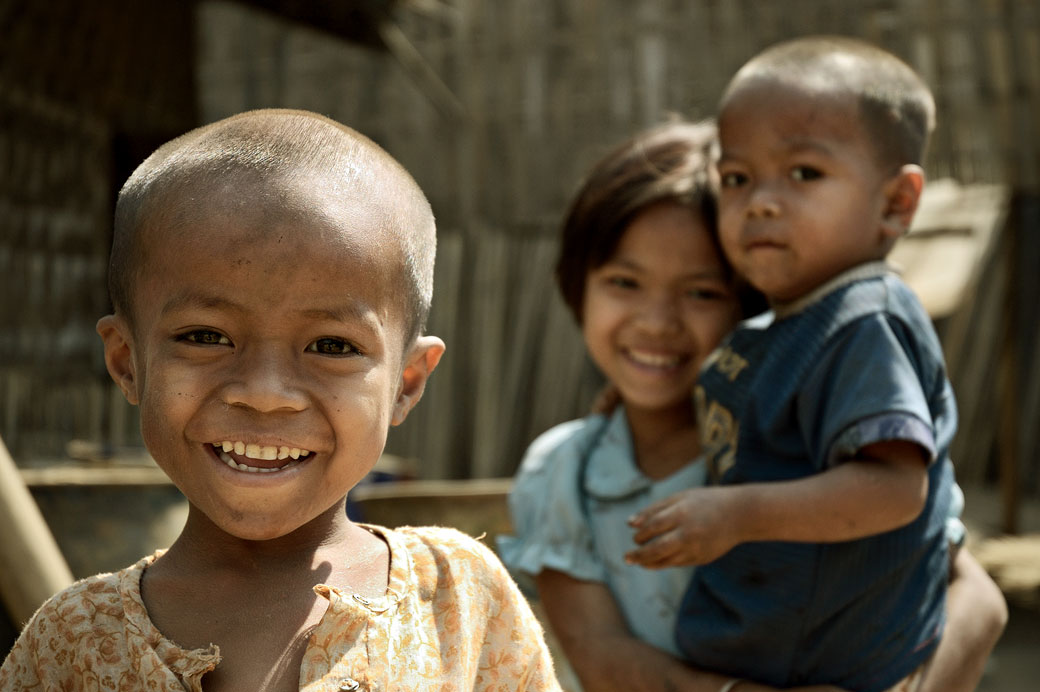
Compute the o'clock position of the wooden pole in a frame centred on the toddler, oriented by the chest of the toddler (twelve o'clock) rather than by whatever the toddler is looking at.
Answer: The wooden pole is roughly at 1 o'clock from the toddler.

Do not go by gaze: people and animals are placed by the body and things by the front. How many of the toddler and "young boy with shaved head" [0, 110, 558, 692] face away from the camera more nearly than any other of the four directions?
0

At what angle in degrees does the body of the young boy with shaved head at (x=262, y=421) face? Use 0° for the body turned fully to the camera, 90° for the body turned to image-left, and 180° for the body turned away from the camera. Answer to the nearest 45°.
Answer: approximately 0°

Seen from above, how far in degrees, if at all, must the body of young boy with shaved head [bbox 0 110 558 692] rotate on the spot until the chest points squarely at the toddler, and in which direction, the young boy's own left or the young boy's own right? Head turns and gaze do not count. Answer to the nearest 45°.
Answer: approximately 135° to the young boy's own left

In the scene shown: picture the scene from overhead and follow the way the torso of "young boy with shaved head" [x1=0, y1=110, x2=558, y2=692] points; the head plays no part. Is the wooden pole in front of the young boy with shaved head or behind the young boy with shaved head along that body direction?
behind

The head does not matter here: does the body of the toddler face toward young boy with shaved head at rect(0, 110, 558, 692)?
yes

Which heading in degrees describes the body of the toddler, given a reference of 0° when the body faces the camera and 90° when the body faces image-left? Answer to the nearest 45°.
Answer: approximately 45°

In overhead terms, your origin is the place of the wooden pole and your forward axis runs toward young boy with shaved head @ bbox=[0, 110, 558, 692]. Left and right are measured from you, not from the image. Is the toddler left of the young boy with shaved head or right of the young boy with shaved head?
left
